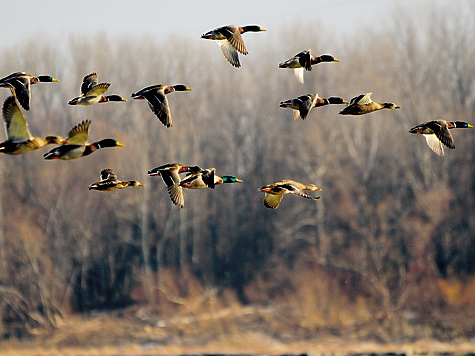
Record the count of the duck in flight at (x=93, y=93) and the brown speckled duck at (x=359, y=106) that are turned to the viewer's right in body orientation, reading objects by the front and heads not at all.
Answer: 2

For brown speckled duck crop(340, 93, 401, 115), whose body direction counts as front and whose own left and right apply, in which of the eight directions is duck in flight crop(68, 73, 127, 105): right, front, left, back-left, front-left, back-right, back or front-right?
back

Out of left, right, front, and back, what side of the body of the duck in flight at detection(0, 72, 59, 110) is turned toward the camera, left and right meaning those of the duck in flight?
right

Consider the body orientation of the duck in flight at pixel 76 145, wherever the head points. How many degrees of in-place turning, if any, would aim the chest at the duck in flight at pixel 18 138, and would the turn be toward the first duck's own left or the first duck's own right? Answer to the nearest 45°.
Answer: approximately 180°

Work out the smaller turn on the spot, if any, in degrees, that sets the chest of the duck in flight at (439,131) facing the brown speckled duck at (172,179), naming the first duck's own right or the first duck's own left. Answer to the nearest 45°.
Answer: approximately 180°

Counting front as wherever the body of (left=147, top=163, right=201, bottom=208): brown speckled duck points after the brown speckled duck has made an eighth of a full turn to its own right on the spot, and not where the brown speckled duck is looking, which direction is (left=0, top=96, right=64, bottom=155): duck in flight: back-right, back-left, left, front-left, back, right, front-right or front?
back-right

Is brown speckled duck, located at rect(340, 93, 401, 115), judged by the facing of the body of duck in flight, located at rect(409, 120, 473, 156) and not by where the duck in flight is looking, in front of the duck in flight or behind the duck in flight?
behind

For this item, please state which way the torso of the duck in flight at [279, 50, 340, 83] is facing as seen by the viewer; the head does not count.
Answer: to the viewer's right

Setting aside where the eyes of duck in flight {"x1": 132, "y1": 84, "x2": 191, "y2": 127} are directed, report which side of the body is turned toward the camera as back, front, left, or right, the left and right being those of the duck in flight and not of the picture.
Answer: right

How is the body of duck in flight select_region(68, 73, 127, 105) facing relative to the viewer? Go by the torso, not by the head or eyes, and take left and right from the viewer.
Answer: facing to the right of the viewer

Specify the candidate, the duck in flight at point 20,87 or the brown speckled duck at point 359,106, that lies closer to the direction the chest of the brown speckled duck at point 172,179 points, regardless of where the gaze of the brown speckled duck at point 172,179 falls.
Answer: the brown speckled duck

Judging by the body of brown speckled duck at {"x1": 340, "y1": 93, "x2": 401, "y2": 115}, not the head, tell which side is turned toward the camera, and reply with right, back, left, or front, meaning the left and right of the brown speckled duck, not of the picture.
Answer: right

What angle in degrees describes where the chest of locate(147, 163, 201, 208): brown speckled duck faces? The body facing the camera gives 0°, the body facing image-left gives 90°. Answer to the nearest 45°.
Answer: approximately 270°
